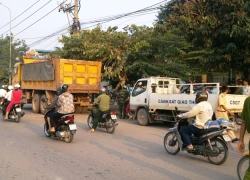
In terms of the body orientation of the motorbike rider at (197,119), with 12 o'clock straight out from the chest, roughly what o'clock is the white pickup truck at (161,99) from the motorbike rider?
The white pickup truck is roughly at 1 o'clock from the motorbike rider.

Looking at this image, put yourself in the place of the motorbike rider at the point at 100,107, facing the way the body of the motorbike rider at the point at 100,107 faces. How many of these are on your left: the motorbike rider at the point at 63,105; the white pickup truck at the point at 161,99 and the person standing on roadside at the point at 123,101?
1

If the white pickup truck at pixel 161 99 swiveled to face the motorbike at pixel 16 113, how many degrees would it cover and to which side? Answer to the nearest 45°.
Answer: approximately 45° to its right

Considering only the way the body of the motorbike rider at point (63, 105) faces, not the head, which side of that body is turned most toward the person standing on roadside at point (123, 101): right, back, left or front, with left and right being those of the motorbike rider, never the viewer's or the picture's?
right

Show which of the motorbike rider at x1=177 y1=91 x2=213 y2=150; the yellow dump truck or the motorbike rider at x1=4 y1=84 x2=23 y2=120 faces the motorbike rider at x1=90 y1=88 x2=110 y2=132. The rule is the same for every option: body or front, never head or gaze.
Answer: the motorbike rider at x1=177 y1=91 x2=213 y2=150

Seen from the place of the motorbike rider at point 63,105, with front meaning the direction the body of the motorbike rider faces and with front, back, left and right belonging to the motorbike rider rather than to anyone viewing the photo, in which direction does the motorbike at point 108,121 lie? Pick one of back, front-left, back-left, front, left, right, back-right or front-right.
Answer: right

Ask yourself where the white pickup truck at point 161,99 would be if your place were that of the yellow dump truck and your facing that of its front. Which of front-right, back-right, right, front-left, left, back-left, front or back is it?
back

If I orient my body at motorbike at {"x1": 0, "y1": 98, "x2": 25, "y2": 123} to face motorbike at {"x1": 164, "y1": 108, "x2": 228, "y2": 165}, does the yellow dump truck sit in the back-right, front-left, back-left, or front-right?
back-left

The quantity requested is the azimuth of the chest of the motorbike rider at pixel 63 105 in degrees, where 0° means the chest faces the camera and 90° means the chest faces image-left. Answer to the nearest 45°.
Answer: approximately 135°
